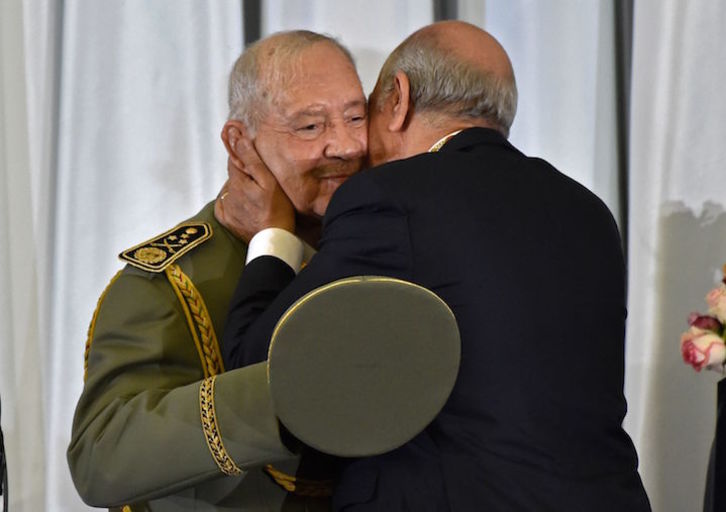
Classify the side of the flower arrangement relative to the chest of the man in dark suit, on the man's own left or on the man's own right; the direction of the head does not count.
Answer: on the man's own right

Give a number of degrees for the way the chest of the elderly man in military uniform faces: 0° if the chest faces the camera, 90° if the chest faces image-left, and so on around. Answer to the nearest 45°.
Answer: approximately 315°

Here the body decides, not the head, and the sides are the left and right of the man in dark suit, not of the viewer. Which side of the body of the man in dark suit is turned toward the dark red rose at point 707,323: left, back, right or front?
right

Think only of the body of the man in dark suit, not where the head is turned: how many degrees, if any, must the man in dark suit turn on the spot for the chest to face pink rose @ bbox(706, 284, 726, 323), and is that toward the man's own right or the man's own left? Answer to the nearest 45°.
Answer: approximately 90° to the man's own right

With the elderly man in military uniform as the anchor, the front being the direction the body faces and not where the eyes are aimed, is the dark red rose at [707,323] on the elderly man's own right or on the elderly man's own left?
on the elderly man's own left

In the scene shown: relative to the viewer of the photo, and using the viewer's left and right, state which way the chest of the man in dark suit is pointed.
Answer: facing away from the viewer and to the left of the viewer

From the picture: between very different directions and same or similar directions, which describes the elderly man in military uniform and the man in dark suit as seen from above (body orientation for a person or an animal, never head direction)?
very different directions

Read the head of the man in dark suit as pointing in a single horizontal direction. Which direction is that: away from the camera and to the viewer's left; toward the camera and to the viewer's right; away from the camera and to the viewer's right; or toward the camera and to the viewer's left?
away from the camera and to the viewer's left
